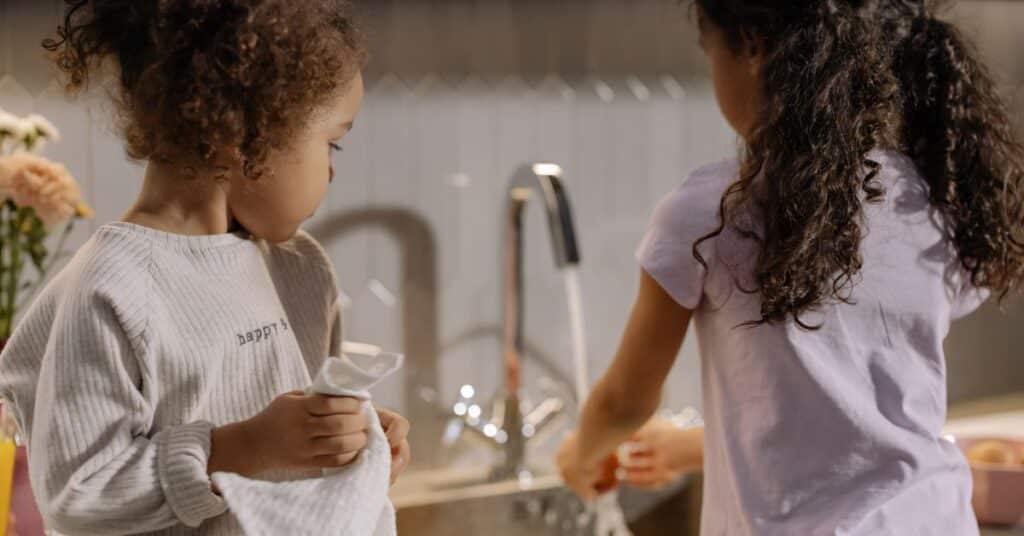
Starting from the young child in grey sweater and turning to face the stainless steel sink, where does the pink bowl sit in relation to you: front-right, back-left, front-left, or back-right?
front-right

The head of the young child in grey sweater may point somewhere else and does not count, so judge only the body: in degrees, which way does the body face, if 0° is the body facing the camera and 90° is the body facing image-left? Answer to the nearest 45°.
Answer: approximately 315°

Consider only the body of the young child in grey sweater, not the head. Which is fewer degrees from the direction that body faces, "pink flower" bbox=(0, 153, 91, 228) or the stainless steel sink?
the stainless steel sink

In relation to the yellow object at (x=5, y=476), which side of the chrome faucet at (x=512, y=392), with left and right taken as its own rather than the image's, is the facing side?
right

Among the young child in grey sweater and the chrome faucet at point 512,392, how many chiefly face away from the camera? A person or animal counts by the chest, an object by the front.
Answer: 0

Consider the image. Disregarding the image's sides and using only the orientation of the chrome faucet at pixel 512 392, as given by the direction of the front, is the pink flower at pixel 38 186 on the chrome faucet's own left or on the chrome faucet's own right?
on the chrome faucet's own right

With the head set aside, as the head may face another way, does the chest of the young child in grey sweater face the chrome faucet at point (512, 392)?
no

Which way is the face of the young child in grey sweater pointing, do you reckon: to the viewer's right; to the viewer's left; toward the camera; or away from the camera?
to the viewer's right

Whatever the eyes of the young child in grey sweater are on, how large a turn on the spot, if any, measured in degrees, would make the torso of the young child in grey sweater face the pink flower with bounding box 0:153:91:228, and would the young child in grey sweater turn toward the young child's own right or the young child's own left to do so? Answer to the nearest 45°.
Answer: approximately 135° to the young child's own left

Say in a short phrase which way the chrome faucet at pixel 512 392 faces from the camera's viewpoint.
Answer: facing the viewer and to the right of the viewer

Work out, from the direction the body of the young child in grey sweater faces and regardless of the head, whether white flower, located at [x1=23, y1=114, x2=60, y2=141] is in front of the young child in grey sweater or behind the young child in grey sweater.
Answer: behind

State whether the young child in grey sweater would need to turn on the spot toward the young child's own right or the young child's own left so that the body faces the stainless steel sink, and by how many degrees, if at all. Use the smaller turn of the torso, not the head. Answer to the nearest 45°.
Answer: approximately 90° to the young child's own left
